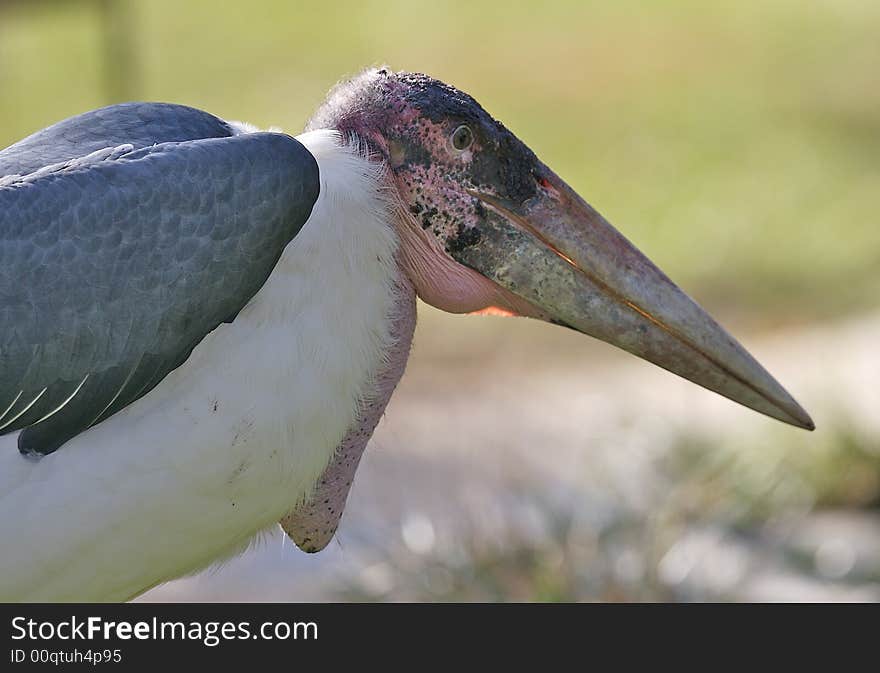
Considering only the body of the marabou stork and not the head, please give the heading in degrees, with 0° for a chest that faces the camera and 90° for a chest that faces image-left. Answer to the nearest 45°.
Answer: approximately 270°
